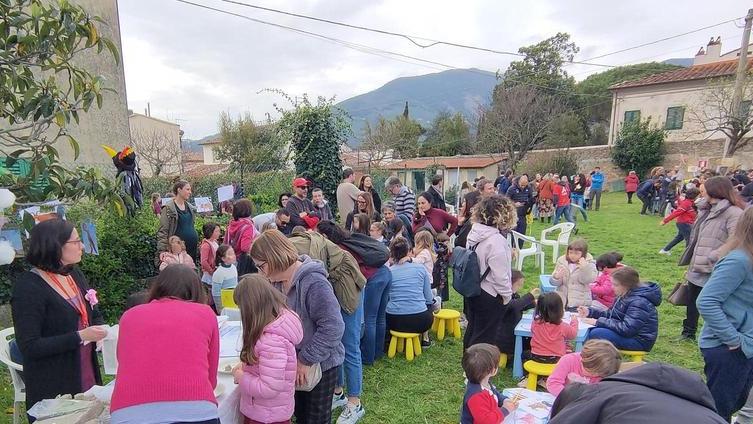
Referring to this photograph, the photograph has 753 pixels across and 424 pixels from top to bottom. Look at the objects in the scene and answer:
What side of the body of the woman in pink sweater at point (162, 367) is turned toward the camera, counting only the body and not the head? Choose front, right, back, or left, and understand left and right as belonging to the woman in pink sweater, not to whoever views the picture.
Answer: back

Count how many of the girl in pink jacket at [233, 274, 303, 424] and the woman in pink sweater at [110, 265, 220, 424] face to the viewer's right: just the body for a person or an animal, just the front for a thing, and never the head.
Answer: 0

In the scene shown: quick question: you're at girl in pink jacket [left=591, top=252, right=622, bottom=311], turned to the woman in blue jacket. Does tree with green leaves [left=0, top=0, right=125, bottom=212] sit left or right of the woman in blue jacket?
right

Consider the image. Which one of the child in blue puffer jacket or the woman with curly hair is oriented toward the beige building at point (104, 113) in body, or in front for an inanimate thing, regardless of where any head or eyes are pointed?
the child in blue puffer jacket

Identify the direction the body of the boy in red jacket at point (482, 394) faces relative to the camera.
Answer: to the viewer's right

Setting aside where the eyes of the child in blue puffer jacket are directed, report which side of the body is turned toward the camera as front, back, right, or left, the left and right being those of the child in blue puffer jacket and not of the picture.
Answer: left

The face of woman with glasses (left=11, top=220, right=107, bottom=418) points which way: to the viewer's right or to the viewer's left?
to the viewer's right

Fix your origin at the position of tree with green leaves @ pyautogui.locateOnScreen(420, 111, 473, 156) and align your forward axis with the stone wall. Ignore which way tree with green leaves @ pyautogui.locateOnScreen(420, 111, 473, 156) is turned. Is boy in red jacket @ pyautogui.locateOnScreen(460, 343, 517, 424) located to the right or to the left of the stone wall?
right

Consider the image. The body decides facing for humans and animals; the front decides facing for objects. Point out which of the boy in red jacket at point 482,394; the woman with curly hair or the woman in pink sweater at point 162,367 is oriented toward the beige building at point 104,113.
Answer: the woman in pink sweater

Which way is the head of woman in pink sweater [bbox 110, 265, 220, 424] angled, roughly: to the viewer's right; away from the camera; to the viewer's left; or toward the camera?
away from the camera

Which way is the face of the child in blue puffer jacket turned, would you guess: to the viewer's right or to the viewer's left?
to the viewer's left

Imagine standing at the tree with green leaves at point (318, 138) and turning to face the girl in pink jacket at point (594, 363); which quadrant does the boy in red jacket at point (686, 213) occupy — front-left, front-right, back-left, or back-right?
front-left
